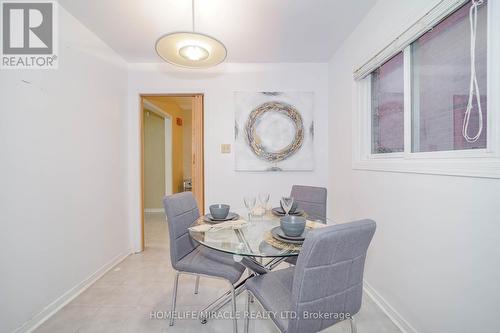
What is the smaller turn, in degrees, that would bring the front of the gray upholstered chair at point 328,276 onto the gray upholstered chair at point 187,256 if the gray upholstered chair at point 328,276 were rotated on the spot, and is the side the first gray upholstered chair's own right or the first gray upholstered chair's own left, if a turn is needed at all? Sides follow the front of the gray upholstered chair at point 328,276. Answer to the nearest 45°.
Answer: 0° — it already faces it

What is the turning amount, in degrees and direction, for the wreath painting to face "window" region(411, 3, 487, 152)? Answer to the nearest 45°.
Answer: approximately 45° to its left

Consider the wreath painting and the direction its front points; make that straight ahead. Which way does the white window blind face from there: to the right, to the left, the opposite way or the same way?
to the right

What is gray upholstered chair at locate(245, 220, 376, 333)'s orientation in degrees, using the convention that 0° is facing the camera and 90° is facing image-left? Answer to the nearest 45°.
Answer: approximately 135°

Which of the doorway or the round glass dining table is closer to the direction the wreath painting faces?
the round glass dining table

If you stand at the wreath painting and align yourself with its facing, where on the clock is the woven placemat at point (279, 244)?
The woven placemat is roughly at 12 o'clock from the wreath painting.

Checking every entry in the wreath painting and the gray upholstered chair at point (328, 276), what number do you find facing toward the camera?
1

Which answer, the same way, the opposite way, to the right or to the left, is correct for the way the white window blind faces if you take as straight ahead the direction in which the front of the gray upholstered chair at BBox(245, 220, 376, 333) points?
to the left
